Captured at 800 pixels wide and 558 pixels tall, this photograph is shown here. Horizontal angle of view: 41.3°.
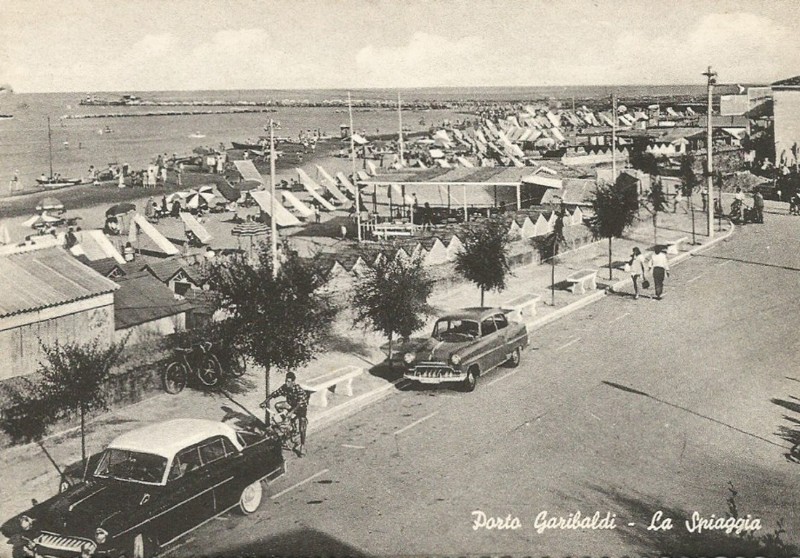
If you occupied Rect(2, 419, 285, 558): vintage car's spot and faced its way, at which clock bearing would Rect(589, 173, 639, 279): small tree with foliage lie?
The small tree with foliage is roughly at 6 o'clock from the vintage car.

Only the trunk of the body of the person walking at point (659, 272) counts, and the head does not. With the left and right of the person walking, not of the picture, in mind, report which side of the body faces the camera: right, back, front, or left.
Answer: back

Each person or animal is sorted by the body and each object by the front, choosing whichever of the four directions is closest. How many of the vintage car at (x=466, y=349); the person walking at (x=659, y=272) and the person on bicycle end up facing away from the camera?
1

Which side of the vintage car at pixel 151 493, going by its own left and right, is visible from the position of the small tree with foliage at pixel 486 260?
back

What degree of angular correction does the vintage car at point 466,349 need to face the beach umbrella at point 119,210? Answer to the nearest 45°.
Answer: approximately 90° to its right

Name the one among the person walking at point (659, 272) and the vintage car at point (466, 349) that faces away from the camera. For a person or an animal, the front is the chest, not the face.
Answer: the person walking

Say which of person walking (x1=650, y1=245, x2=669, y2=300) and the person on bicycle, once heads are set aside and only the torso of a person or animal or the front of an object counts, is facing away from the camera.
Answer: the person walking

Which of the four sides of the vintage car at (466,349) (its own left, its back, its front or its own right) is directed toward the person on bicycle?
front

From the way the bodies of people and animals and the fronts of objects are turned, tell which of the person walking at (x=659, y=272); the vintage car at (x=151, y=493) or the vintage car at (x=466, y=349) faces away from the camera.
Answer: the person walking

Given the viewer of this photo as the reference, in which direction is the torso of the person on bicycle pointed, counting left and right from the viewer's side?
facing the viewer and to the left of the viewer

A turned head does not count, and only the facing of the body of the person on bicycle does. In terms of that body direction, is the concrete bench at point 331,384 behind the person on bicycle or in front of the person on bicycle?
behind

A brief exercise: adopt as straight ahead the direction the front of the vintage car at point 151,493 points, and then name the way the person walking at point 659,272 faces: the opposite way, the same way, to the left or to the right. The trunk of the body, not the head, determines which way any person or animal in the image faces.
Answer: the opposite way

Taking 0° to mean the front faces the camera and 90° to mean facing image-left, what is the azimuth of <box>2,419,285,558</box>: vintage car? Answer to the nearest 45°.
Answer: approximately 45°

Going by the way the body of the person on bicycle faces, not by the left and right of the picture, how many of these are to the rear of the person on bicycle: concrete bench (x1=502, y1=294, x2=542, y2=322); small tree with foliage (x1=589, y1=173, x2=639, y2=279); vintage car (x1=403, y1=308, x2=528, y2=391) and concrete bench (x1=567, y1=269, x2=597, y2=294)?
4

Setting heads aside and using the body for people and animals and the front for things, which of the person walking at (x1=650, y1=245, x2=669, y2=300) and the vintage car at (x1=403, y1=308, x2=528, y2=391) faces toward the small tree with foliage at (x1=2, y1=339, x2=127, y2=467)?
the vintage car

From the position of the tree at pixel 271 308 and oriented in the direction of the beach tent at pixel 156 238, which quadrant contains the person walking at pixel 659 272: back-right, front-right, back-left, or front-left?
front-right

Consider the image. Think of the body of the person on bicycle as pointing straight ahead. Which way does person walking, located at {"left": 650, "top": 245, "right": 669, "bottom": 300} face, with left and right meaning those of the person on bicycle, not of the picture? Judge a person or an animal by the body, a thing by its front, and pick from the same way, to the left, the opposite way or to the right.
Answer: the opposite way

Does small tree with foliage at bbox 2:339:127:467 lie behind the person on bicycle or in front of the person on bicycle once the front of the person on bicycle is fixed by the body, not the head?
in front

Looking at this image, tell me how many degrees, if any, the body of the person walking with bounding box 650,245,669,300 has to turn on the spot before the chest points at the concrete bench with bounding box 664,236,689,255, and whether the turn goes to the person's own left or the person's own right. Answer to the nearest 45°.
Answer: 0° — they already face it
